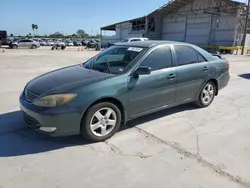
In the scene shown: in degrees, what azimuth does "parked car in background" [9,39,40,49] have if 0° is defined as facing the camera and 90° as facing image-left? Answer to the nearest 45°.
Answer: approximately 90°

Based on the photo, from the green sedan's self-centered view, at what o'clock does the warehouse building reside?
The warehouse building is roughly at 5 o'clock from the green sedan.

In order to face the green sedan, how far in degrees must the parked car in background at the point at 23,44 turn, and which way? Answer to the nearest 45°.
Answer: approximately 90° to its left

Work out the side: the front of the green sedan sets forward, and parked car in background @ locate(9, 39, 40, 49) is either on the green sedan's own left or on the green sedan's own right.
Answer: on the green sedan's own right
